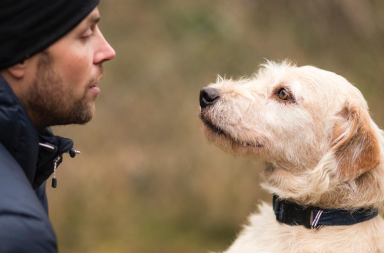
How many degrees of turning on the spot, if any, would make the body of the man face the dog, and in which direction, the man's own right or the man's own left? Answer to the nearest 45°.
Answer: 0° — they already face it

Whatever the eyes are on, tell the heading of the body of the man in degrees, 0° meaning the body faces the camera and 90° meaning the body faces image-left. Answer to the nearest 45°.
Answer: approximately 270°

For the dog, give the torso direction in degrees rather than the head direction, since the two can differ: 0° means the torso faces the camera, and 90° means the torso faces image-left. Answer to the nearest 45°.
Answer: approximately 90°

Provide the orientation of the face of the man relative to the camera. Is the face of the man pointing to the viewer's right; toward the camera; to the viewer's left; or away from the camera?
to the viewer's right
